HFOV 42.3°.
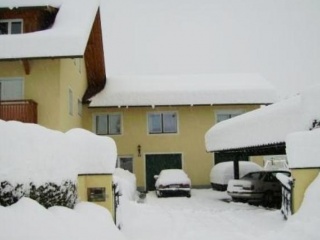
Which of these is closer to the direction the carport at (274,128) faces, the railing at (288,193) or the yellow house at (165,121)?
the railing

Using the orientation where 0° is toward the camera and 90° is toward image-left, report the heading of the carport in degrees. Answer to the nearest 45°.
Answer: approximately 45°

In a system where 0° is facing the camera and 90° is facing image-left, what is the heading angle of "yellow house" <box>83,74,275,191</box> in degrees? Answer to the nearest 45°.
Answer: approximately 0°

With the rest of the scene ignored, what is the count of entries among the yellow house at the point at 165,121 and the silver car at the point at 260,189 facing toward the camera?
1

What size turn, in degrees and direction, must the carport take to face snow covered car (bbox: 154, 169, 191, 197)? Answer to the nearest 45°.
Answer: approximately 90° to its right

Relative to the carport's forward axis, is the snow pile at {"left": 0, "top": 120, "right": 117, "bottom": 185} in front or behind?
in front

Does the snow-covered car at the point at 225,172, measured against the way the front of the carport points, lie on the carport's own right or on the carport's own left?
on the carport's own right

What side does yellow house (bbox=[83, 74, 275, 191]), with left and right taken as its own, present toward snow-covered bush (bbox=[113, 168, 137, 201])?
front
